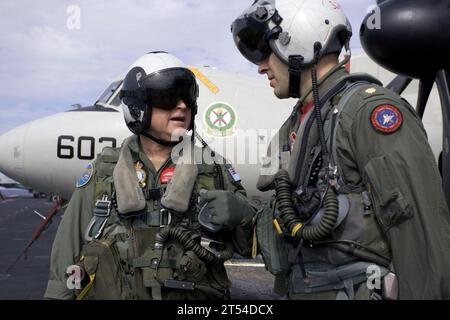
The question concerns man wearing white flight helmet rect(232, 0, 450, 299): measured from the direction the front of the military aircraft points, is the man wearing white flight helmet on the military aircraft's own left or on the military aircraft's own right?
on the military aircraft's own left

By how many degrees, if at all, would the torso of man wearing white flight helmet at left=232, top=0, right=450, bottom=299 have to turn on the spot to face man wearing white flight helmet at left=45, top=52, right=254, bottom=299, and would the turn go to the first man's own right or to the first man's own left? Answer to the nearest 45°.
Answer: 0° — they already face them

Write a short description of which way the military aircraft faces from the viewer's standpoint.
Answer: facing to the left of the viewer

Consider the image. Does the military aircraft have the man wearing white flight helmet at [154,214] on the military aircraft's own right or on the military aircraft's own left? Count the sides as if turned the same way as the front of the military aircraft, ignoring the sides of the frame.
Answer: on the military aircraft's own left

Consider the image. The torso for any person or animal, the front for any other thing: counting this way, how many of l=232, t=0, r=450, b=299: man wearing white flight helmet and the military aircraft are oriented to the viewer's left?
2

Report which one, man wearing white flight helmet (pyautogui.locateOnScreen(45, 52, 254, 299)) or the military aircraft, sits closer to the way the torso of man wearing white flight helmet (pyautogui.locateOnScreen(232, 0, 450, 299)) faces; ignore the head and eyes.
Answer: the man wearing white flight helmet

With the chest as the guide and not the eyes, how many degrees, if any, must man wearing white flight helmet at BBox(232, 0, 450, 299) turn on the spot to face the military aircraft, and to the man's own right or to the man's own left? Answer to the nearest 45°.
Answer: approximately 45° to the man's own right

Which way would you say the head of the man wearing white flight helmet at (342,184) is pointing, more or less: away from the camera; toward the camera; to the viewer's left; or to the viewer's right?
to the viewer's left

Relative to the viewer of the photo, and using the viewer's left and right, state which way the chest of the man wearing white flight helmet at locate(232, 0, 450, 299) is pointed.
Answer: facing to the left of the viewer
